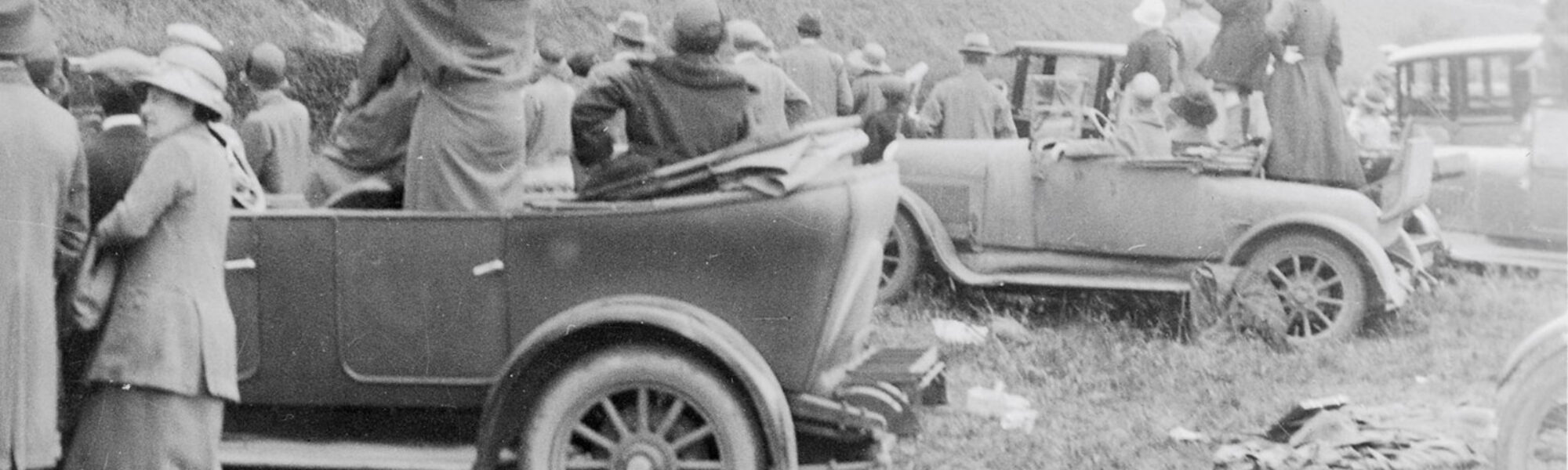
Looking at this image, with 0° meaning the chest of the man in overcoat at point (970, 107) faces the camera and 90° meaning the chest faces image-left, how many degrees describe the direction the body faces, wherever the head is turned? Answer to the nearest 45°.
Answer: approximately 180°

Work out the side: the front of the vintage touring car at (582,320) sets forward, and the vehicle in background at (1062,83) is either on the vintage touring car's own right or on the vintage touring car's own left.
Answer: on the vintage touring car's own right

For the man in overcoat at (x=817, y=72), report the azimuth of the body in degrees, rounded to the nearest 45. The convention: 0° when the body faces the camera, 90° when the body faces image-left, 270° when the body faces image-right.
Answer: approximately 180°

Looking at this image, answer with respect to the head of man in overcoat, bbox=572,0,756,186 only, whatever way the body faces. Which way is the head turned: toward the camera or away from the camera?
away from the camera

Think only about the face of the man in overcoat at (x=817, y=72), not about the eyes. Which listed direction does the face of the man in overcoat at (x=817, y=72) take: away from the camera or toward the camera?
away from the camera

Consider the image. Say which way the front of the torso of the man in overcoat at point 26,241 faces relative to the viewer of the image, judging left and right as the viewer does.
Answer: facing away from the viewer

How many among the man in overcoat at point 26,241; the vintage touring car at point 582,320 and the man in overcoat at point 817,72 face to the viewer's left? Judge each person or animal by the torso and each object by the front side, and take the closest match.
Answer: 1
